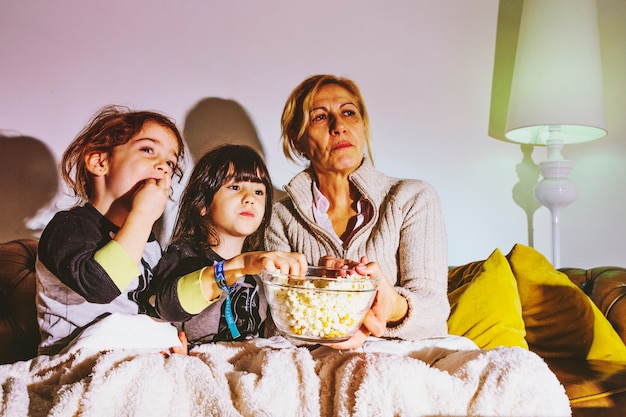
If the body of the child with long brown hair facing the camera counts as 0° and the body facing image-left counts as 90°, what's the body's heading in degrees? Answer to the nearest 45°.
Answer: approximately 315°

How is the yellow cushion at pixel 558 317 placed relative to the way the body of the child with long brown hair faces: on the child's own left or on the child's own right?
on the child's own left

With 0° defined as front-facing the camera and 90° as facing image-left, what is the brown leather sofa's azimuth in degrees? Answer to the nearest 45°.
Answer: approximately 0°
